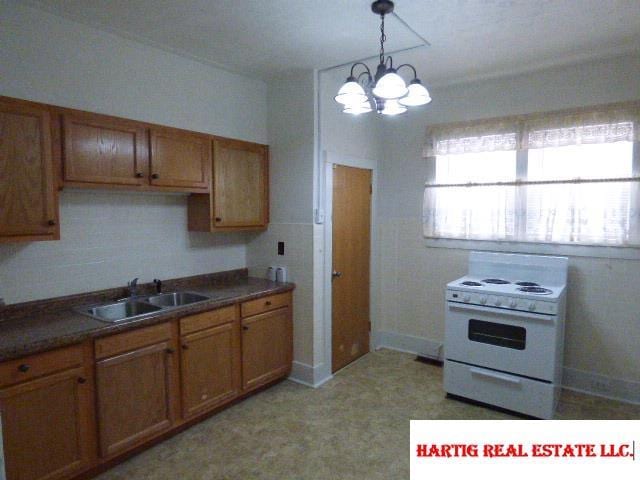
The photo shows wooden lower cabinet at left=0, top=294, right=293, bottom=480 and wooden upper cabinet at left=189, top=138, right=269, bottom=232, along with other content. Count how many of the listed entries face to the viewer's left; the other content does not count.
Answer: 0

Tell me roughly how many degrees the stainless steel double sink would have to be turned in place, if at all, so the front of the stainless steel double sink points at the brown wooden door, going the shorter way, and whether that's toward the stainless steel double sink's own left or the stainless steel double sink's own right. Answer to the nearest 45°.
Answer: approximately 45° to the stainless steel double sink's own left

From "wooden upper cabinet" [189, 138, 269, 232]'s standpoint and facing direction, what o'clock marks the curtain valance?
The curtain valance is roughly at 11 o'clock from the wooden upper cabinet.

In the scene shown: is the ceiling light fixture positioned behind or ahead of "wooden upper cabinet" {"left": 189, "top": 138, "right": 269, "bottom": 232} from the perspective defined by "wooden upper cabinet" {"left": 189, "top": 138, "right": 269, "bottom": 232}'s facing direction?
ahead

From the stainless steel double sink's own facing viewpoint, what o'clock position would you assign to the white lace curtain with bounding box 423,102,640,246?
The white lace curtain is roughly at 11 o'clock from the stainless steel double sink.

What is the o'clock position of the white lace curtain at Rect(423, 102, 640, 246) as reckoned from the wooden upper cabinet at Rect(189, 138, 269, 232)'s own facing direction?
The white lace curtain is roughly at 11 o'clock from the wooden upper cabinet.

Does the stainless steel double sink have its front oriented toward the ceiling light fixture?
yes
